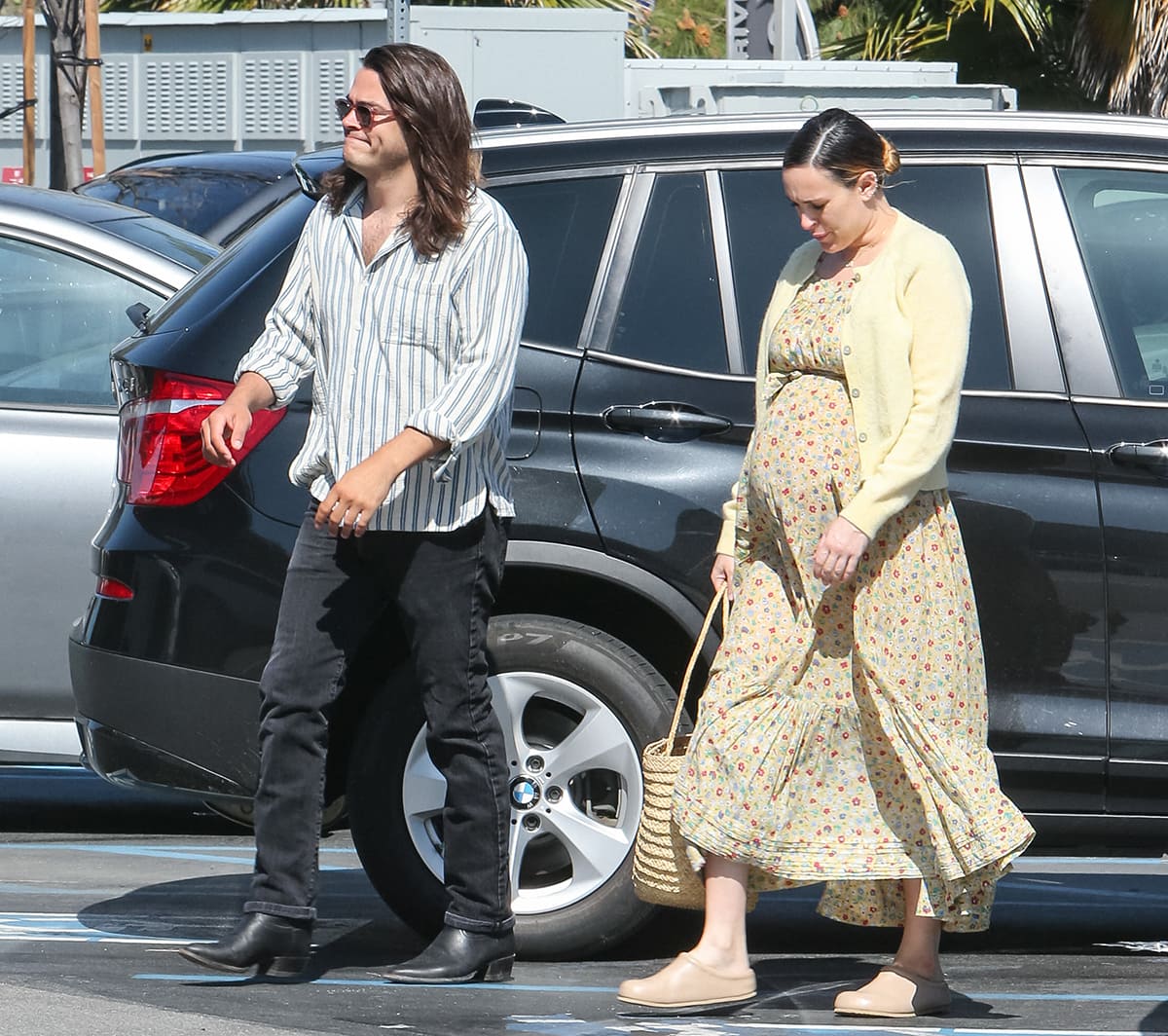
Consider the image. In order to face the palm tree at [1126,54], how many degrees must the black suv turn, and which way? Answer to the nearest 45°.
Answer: approximately 90° to its left

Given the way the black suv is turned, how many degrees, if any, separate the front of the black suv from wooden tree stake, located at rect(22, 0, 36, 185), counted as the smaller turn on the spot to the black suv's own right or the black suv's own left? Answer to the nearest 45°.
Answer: approximately 90° to the black suv's own left

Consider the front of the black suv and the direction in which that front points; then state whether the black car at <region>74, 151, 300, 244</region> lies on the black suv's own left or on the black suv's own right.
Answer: on the black suv's own left

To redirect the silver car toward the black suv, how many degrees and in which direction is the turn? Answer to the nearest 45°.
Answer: approximately 45° to its right

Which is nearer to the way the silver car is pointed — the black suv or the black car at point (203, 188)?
the black suv

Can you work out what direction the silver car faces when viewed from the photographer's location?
facing to the right of the viewer

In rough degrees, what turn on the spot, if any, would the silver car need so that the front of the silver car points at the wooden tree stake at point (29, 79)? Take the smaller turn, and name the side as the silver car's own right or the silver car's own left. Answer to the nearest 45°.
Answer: approximately 90° to the silver car's own left

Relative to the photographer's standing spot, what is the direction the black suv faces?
facing to the right of the viewer

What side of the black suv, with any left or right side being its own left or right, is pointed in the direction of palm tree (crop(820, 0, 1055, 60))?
left

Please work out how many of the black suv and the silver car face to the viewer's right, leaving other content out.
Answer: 2

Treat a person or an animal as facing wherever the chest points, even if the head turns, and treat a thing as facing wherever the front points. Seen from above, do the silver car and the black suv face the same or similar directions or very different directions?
same or similar directions

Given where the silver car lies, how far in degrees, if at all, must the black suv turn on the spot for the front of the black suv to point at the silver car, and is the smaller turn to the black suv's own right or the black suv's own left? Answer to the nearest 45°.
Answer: approximately 135° to the black suv's own left
